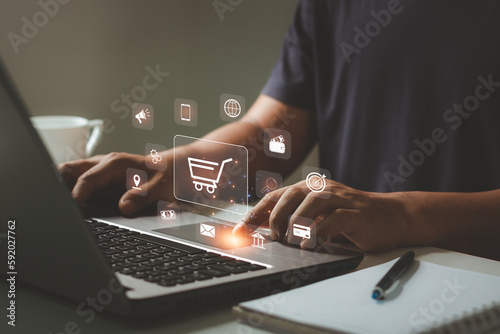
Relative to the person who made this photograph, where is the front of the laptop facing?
facing away from the viewer and to the right of the viewer

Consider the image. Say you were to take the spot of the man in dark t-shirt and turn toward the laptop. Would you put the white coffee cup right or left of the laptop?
right

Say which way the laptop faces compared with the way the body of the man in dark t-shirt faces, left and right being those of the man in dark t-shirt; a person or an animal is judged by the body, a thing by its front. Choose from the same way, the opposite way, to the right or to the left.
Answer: the opposite way

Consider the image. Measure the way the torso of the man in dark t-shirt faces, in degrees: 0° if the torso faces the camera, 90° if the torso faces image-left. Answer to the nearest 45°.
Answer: approximately 45°

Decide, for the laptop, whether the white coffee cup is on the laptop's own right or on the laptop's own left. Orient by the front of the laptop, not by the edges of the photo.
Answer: on the laptop's own left

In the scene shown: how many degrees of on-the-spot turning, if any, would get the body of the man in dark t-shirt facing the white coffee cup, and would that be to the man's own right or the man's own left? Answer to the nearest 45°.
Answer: approximately 45° to the man's own right
